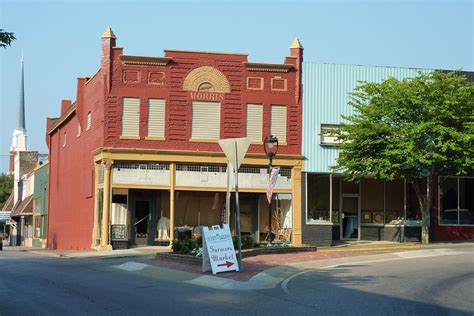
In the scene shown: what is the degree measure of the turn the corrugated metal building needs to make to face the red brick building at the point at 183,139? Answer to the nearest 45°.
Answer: approximately 90° to its right

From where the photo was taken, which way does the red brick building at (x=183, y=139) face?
toward the camera

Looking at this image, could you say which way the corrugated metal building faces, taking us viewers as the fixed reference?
facing the viewer

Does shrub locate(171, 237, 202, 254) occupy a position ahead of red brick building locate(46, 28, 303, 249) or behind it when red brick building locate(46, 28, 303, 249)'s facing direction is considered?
ahead

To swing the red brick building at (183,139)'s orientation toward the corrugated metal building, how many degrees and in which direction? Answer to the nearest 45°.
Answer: approximately 90° to its left

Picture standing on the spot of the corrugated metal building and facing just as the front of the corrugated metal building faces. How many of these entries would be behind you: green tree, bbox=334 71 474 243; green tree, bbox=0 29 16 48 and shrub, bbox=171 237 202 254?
0

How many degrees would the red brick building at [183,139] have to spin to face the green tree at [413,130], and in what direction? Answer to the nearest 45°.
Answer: approximately 45° to its left

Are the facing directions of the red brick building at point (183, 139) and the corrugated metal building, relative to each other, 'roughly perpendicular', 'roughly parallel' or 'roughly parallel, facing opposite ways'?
roughly parallel

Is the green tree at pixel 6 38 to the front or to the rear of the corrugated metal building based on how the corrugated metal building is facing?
to the front

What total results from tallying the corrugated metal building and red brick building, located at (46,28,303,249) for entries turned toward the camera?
2
